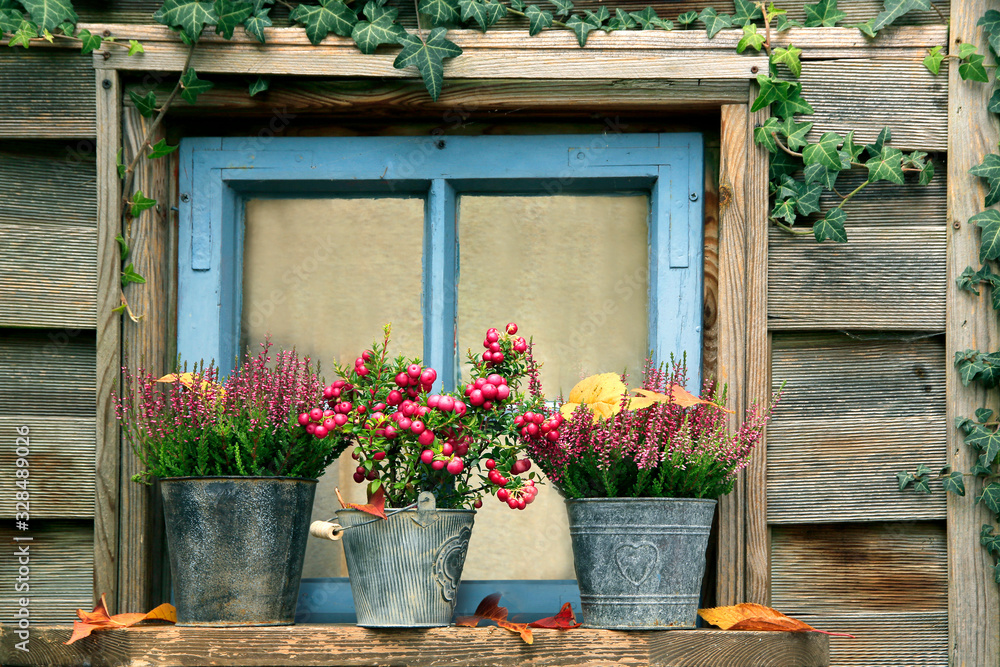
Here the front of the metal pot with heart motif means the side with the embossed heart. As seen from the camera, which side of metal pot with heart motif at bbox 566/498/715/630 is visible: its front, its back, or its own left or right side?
front

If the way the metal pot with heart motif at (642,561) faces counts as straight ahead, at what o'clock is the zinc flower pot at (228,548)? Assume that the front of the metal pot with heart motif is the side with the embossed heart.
The zinc flower pot is roughly at 3 o'clock from the metal pot with heart motif.

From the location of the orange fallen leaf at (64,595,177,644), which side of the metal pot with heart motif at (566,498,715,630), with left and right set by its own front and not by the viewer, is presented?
right

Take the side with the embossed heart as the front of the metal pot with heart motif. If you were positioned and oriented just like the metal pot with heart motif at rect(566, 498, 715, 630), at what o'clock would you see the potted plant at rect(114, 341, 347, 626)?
The potted plant is roughly at 3 o'clock from the metal pot with heart motif.

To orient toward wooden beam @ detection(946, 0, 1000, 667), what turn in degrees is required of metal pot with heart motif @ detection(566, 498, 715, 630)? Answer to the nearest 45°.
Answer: approximately 135° to its left

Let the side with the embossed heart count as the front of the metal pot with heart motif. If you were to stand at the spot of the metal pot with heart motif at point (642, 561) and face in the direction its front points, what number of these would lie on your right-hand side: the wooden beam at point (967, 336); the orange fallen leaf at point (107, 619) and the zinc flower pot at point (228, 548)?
2
